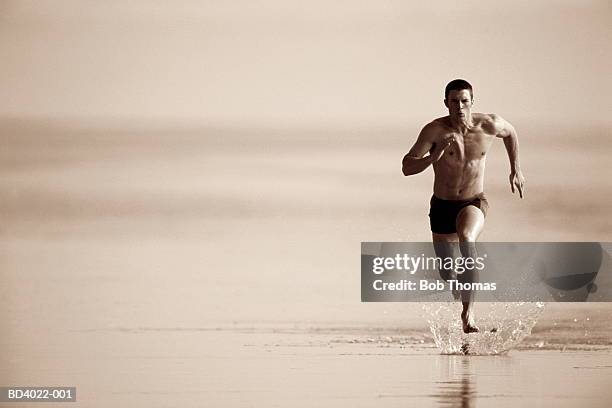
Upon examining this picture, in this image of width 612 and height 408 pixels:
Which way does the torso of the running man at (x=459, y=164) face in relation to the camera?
toward the camera
